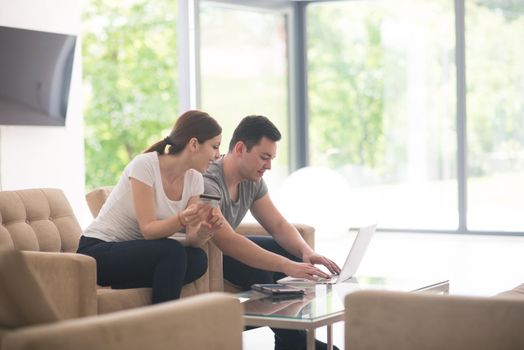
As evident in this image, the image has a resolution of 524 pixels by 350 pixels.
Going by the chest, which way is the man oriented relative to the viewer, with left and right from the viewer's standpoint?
facing the viewer and to the right of the viewer

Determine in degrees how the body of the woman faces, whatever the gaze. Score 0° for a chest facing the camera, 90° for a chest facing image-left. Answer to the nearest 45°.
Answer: approximately 315°

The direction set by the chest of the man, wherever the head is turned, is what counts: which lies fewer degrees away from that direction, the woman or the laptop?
the laptop

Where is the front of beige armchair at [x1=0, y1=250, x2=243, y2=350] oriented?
to the viewer's right

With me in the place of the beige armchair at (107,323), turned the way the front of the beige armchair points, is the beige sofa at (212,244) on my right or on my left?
on my left

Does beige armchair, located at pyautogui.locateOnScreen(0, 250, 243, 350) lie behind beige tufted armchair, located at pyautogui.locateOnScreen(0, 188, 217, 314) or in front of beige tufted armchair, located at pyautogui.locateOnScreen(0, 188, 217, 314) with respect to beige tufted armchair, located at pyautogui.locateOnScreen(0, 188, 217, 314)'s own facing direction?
in front

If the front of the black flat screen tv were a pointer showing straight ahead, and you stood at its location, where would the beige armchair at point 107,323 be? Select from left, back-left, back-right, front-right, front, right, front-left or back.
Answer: front-right

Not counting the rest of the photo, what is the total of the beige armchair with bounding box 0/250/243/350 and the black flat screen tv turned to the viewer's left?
0

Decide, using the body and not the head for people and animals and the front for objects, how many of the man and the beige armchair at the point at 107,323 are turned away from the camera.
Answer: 0
